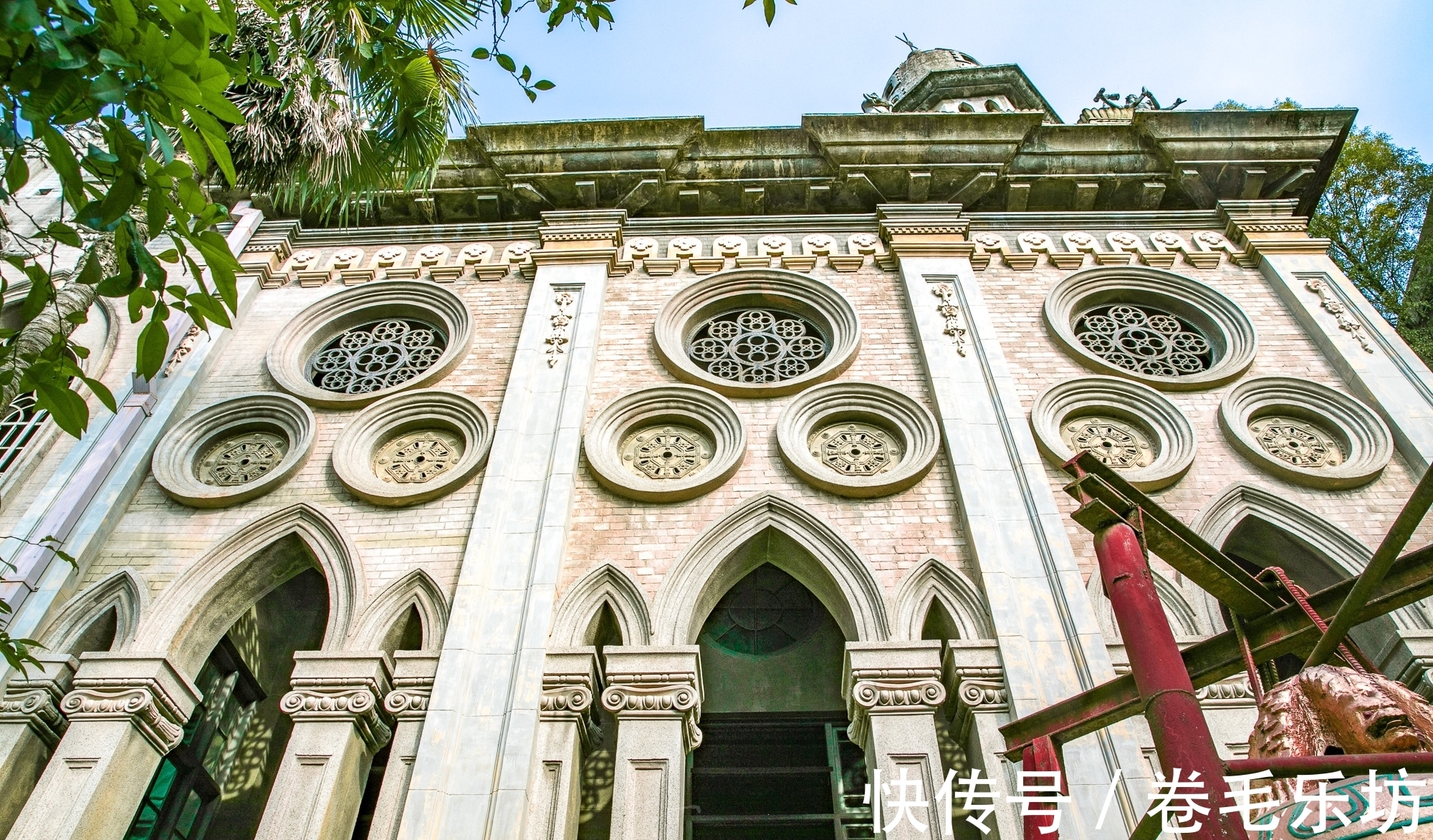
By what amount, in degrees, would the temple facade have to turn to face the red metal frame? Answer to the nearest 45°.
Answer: approximately 45° to its left

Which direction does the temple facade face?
toward the camera
